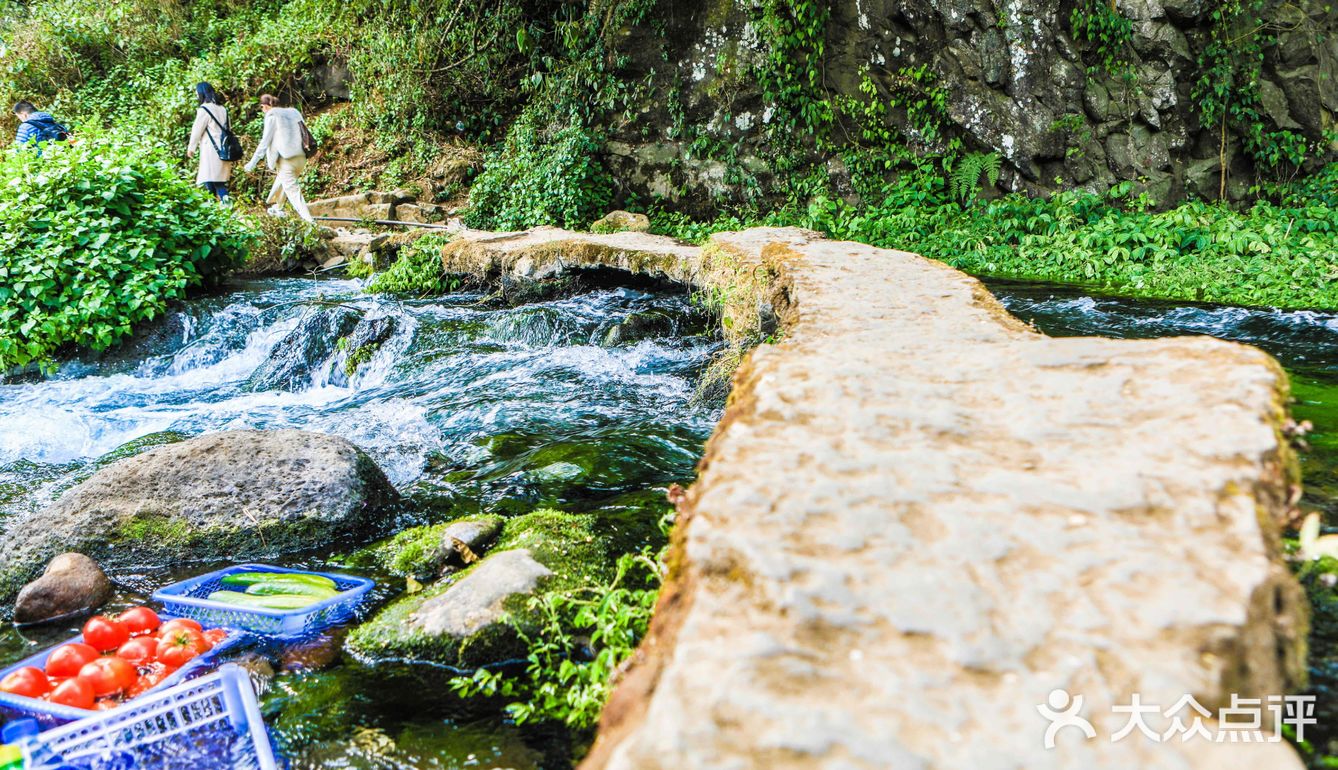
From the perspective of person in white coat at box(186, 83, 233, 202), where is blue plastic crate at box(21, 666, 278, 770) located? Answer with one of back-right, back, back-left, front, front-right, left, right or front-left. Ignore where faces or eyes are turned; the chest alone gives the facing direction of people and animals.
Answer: back-left

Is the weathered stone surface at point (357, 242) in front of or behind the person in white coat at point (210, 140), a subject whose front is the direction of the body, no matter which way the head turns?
behind

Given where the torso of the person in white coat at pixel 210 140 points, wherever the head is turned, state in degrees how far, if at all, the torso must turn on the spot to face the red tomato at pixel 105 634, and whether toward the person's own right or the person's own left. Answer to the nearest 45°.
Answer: approximately 135° to the person's own left

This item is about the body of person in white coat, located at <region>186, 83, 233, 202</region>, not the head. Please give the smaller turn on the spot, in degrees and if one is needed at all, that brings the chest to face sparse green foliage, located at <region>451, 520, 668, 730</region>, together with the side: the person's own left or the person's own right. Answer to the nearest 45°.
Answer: approximately 135° to the person's own left

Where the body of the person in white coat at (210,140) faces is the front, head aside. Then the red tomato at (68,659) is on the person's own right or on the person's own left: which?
on the person's own left

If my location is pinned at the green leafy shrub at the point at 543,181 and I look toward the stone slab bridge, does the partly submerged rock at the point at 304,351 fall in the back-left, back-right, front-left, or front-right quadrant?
front-right

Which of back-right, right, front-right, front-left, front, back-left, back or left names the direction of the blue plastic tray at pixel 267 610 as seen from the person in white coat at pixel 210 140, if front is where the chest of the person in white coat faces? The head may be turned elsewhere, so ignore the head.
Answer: back-left

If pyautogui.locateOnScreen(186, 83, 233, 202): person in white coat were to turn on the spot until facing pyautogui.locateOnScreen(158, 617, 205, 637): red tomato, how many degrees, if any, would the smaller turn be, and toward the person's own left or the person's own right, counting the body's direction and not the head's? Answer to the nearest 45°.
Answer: approximately 135° to the person's own left

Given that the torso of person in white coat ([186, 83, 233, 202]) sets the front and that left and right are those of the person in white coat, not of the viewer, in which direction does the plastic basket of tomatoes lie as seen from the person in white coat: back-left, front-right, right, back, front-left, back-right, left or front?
back-left

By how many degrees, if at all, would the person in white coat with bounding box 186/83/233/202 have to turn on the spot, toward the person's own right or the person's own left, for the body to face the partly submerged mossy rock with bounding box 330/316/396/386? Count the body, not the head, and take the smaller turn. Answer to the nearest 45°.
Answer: approximately 135° to the person's own left

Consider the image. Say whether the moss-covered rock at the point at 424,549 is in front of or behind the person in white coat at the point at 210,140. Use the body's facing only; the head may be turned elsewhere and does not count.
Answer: behind

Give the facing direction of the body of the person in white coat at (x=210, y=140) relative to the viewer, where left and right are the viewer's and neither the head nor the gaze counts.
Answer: facing away from the viewer and to the left of the viewer

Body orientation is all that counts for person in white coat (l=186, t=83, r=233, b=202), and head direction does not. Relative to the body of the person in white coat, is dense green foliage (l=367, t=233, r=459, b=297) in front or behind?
behind

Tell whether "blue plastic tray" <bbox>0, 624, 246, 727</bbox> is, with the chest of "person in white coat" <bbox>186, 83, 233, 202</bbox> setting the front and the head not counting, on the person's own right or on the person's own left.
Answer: on the person's own left
